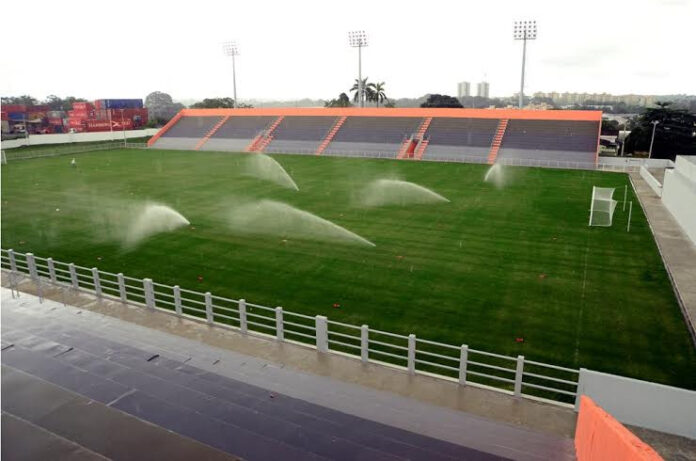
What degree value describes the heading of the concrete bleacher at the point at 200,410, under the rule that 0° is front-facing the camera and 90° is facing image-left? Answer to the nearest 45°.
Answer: approximately 225°

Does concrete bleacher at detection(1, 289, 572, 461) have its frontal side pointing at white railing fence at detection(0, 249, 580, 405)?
yes

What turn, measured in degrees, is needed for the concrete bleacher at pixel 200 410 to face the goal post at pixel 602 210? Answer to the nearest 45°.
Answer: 0° — it already faces it

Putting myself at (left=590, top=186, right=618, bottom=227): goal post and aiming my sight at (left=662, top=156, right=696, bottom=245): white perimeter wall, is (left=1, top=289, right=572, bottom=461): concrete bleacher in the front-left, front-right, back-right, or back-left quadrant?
back-right
